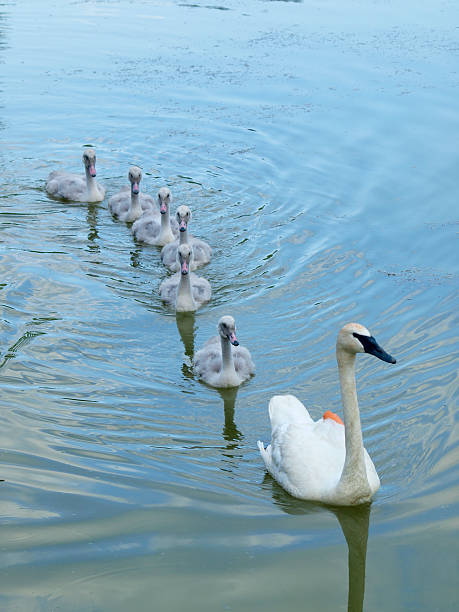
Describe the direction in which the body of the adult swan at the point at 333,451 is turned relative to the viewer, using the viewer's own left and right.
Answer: facing the viewer and to the right of the viewer
